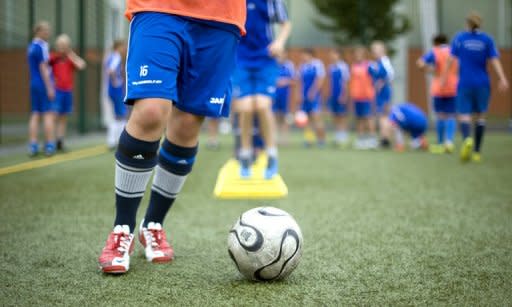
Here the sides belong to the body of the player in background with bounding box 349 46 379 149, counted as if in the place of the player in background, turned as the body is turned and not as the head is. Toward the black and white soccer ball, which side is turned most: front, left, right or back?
front

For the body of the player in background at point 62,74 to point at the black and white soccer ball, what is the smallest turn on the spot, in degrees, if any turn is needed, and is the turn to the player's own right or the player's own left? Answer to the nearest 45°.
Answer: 0° — they already face it

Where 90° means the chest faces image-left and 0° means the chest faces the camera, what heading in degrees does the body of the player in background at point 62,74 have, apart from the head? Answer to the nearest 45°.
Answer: approximately 0°

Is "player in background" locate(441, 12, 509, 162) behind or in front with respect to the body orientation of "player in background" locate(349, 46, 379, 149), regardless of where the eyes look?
in front

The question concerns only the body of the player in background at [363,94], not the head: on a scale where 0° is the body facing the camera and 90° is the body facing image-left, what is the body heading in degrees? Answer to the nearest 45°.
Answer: approximately 0°

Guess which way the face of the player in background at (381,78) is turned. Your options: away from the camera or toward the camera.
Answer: toward the camera

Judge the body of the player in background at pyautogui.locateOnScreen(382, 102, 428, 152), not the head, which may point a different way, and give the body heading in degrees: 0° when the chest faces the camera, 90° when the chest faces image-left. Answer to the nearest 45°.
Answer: approximately 90°
